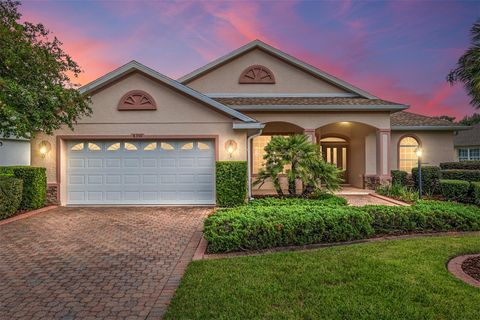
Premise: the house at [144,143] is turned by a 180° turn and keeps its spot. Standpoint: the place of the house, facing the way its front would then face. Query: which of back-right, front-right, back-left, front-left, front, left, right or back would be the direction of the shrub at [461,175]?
right

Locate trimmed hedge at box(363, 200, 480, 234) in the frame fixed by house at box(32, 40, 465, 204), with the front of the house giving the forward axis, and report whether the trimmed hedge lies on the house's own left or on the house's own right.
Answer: on the house's own left

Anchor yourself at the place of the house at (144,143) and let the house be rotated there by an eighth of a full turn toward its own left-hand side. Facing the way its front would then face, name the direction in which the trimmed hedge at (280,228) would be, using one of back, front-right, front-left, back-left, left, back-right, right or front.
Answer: front

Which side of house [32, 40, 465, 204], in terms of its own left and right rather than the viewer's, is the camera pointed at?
front

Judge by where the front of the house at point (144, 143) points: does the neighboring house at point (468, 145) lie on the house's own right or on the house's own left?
on the house's own left

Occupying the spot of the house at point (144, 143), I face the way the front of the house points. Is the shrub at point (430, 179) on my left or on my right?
on my left

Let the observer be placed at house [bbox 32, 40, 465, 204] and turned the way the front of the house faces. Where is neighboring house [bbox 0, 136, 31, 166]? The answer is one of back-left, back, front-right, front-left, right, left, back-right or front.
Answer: right

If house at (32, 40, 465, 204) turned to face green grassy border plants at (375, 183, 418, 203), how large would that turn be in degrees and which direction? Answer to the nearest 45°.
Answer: approximately 90° to its left

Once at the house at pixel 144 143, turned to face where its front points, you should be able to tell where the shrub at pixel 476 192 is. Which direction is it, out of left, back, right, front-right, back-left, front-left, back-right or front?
left

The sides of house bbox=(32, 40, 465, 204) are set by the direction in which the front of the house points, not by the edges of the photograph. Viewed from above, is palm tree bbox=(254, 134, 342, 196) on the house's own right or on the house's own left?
on the house's own left

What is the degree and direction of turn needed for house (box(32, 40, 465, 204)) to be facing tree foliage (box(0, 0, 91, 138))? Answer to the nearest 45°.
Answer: approximately 45° to its right

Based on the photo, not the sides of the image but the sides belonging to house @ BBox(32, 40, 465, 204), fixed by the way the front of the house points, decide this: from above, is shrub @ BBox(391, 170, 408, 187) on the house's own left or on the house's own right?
on the house's own left

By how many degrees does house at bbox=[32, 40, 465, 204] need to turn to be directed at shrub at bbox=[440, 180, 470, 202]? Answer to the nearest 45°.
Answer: approximately 90° to its left

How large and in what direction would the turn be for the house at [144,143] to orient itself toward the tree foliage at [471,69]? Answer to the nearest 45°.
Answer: approximately 90° to its left
